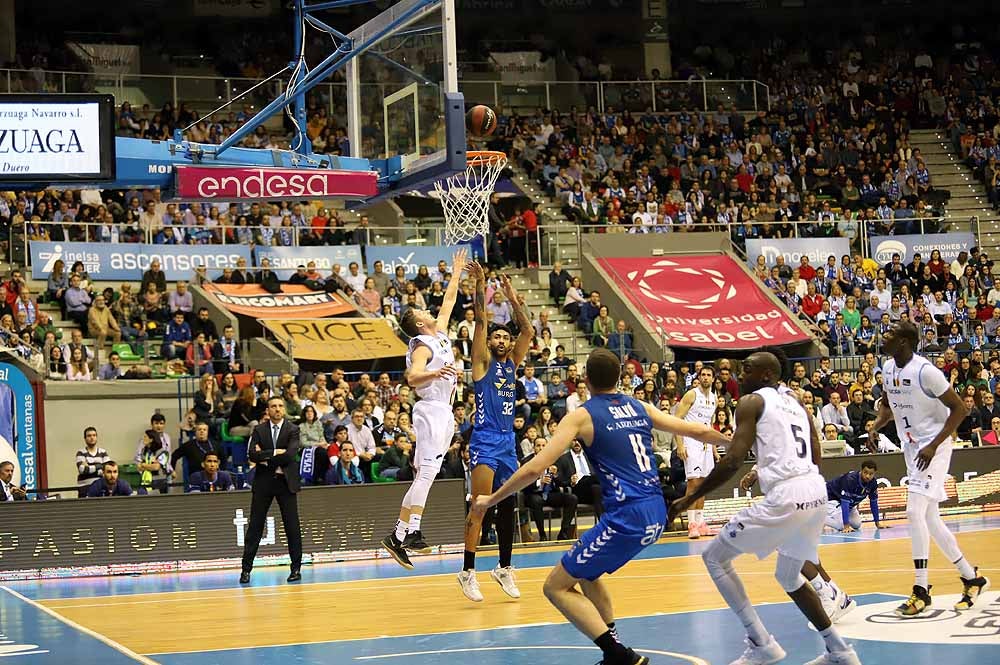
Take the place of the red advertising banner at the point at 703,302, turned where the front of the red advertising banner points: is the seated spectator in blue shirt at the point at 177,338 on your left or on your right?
on your right

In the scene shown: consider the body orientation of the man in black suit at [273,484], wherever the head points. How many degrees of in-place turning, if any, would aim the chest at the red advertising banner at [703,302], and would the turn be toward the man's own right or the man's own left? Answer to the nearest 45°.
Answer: approximately 135° to the man's own left

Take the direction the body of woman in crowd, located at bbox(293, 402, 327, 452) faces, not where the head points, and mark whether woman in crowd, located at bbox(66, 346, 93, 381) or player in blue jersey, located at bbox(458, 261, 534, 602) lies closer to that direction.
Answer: the player in blue jersey

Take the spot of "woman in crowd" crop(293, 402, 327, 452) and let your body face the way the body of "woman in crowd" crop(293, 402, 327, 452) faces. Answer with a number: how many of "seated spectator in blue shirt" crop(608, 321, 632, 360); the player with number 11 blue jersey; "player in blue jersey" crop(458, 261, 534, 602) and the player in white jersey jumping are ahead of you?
3

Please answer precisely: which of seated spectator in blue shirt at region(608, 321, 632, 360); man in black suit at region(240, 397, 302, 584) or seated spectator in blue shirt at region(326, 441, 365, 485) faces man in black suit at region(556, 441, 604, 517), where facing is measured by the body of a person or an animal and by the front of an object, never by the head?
seated spectator in blue shirt at region(608, 321, 632, 360)

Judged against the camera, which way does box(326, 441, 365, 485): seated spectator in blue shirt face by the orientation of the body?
toward the camera

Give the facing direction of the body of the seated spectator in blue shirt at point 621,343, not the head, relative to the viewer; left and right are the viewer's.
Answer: facing the viewer

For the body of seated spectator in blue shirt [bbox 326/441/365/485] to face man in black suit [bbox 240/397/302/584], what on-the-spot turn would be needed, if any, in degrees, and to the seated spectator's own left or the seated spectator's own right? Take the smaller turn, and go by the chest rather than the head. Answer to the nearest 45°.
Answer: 0° — they already face them

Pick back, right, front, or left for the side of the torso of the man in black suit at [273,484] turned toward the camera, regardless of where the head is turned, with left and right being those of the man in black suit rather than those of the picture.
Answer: front

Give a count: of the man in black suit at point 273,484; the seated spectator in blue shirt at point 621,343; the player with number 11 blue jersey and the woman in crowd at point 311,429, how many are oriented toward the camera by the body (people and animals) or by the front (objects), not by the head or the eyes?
3

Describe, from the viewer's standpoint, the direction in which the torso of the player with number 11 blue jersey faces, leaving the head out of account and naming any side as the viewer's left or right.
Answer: facing away from the viewer and to the left of the viewer

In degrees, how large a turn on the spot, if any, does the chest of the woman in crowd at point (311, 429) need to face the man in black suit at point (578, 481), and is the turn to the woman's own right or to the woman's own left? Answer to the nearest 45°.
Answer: approximately 90° to the woman's own left

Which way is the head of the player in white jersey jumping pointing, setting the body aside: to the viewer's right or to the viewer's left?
to the viewer's right

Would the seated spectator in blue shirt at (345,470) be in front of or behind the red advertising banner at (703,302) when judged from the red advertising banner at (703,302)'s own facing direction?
in front

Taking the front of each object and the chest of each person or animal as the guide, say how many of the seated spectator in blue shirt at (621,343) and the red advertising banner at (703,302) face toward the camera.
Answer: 2

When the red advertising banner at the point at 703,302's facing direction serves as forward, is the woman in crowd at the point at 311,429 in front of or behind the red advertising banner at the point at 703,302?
in front

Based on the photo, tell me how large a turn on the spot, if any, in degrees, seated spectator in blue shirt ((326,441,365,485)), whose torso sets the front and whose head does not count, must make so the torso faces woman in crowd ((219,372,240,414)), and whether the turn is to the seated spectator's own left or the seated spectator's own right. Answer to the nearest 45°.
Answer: approximately 135° to the seated spectator's own right
